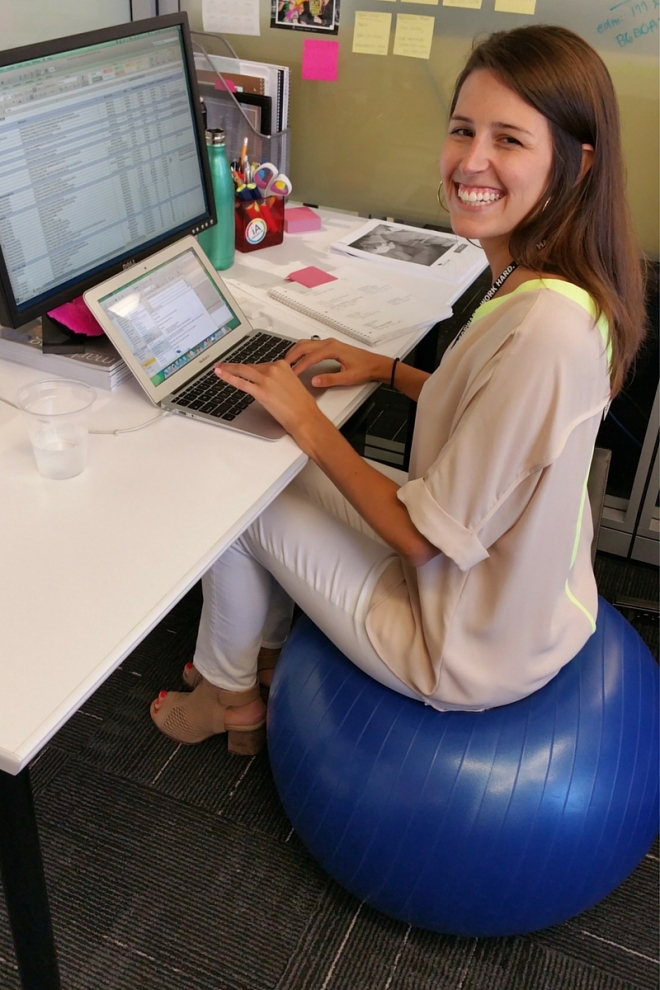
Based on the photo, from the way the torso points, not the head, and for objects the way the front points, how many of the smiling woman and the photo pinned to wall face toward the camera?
1

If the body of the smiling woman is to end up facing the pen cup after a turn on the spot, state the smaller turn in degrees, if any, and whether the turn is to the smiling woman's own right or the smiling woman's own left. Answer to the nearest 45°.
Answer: approximately 45° to the smiling woman's own right

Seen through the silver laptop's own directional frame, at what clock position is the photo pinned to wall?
The photo pinned to wall is roughly at 8 o'clock from the silver laptop.

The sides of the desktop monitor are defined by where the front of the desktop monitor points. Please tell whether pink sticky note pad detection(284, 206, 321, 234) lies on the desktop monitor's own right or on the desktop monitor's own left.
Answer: on the desktop monitor's own left

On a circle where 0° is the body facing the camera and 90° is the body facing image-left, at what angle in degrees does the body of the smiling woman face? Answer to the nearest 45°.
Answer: approximately 90°

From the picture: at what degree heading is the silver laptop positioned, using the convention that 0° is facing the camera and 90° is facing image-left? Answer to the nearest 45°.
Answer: approximately 315°
